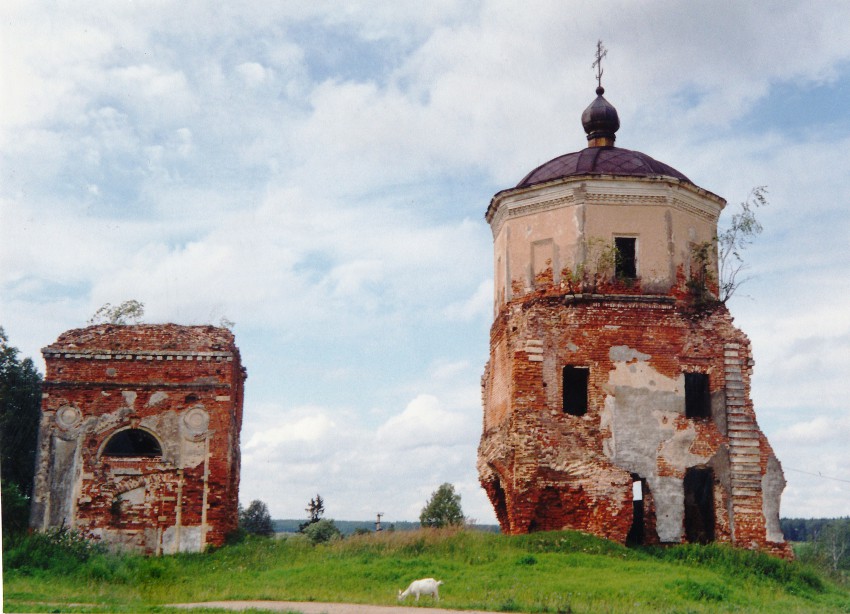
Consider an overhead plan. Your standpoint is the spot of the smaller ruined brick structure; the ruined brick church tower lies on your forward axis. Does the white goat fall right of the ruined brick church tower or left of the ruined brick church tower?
right

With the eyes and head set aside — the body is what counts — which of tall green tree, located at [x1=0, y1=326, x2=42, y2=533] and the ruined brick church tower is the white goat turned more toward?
the tall green tree

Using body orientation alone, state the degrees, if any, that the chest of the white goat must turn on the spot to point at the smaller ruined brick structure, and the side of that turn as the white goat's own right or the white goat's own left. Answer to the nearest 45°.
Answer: approximately 45° to the white goat's own right

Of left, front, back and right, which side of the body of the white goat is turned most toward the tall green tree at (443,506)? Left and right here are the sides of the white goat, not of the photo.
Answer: right

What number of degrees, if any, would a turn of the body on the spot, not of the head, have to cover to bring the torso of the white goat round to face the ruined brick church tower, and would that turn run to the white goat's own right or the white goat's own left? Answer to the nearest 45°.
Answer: approximately 135° to the white goat's own right

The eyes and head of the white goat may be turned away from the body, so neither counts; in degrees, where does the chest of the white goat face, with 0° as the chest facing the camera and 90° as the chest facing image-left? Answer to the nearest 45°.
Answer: approximately 90°

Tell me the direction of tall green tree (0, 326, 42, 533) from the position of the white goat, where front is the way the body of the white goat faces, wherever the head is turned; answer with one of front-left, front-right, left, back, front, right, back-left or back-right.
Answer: front-right

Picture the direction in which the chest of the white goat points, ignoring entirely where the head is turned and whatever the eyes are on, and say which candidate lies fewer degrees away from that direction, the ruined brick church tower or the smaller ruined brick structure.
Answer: the smaller ruined brick structure
